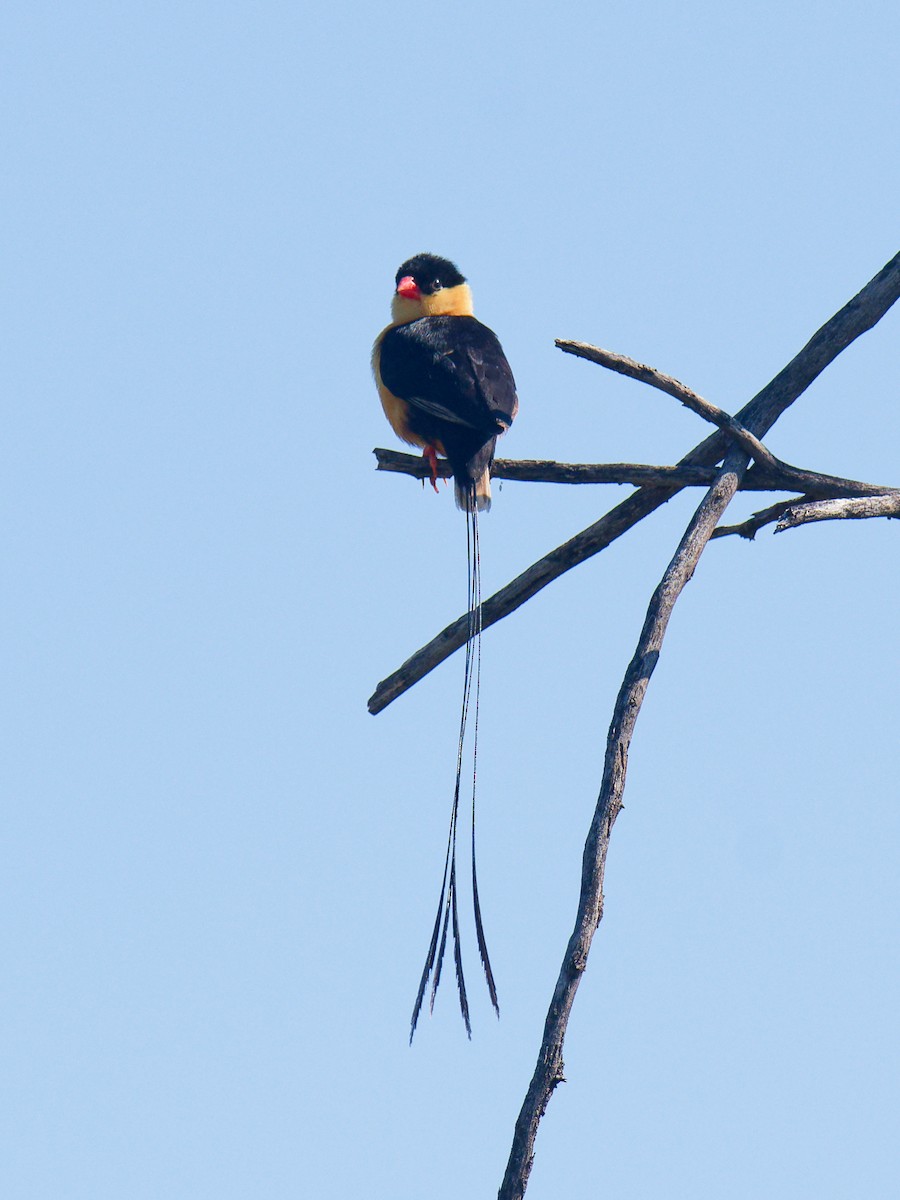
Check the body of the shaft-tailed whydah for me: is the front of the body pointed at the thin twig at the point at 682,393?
no

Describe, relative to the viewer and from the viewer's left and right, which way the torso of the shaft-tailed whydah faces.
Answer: facing away from the viewer and to the left of the viewer
